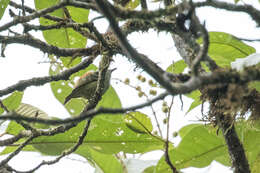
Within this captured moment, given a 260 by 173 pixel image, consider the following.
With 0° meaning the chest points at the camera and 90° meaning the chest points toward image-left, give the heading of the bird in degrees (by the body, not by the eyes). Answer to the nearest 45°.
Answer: approximately 270°
